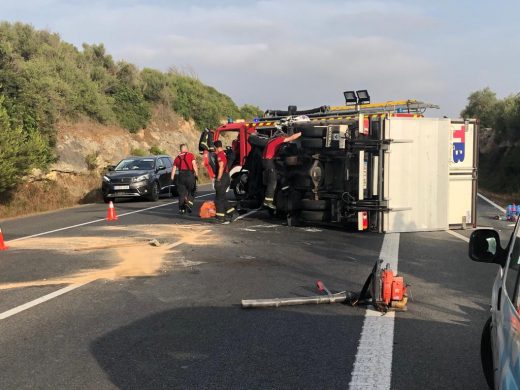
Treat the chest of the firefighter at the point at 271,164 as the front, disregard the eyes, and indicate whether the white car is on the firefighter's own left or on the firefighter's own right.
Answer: on the firefighter's own right

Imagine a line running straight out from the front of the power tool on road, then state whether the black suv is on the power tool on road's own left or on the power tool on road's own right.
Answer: on the power tool on road's own right

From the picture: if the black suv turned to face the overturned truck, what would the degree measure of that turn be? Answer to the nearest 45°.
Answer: approximately 90° to its left

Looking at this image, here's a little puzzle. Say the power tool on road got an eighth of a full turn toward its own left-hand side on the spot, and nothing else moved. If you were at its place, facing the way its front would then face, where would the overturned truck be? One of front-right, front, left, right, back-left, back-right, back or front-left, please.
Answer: back-right
